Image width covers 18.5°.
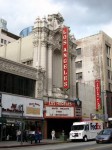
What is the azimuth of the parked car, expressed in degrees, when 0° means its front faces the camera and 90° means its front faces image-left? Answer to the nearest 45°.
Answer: approximately 45°

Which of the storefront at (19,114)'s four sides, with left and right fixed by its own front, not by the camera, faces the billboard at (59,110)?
left

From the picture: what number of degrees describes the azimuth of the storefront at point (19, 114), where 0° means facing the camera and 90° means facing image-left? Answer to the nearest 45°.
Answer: approximately 315°

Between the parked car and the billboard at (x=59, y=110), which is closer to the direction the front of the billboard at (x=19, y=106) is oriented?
the parked car

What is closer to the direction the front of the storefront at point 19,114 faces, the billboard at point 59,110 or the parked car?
the parked car

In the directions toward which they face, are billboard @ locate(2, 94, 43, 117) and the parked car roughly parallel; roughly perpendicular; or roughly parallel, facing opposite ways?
roughly perpendicular

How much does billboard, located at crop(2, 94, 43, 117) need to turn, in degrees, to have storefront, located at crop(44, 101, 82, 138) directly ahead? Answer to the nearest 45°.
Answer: approximately 90° to its left
